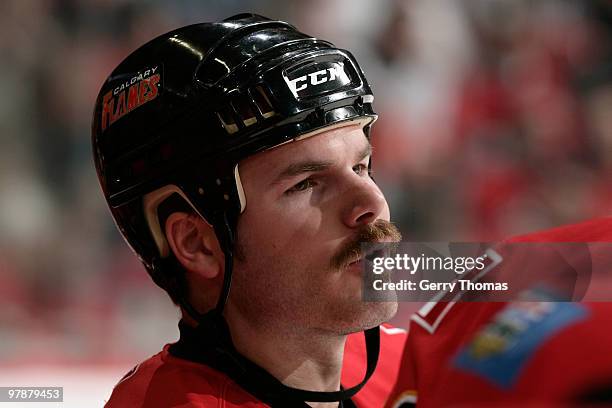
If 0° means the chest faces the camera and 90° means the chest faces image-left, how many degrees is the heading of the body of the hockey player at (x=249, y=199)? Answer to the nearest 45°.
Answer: approximately 315°

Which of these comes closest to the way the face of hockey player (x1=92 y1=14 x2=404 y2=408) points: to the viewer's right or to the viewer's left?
to the viewer's right
